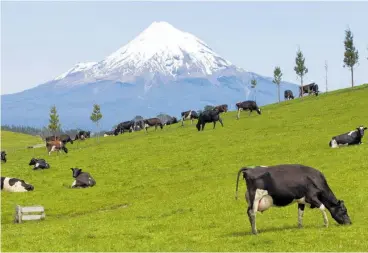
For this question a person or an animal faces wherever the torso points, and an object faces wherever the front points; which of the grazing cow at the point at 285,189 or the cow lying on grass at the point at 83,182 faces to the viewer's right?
the grazing cow

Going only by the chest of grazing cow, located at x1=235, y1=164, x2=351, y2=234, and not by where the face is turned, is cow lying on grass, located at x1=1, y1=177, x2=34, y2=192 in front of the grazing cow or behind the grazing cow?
behind

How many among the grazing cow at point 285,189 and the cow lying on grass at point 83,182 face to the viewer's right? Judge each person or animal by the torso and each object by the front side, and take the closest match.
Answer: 1

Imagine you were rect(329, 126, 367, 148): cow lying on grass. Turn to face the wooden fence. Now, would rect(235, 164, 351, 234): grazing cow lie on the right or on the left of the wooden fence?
left

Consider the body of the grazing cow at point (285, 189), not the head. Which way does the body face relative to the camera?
to the viewer's right

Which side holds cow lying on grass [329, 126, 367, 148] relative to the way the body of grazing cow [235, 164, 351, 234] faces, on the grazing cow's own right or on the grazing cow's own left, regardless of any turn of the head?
on the grazing cow's own left

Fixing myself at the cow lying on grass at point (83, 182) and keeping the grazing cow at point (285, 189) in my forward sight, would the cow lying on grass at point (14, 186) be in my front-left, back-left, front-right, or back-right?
back-right

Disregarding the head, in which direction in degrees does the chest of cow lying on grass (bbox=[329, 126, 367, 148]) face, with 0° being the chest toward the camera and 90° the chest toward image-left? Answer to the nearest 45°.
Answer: approximately 270°

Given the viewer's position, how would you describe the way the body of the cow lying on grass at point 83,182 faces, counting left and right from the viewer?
facing the viewer and to the left of the viewer

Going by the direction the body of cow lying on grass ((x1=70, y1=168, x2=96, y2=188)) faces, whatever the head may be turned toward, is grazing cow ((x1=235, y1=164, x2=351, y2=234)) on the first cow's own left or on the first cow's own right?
on the first cow's own left
